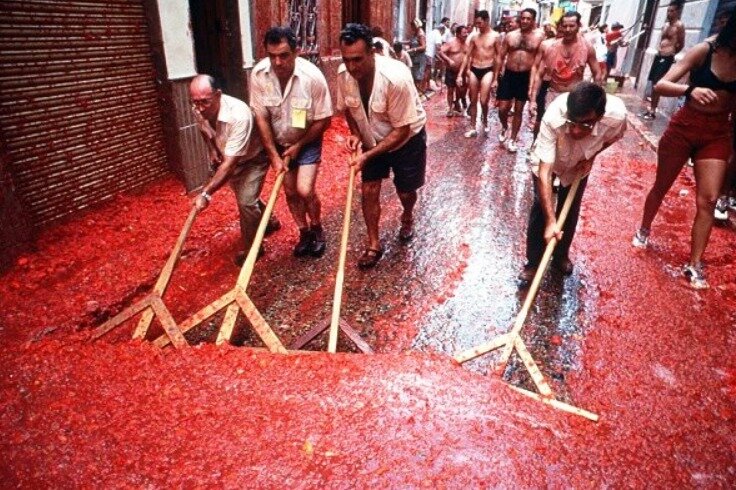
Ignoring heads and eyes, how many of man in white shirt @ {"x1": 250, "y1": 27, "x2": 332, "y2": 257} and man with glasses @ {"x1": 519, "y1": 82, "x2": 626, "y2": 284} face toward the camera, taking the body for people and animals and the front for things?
2

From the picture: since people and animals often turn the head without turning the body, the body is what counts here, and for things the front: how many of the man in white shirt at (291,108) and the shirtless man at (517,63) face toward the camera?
2

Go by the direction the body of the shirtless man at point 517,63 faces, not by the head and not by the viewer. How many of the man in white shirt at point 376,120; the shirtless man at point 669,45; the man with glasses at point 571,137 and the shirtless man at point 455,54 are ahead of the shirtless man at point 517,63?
2

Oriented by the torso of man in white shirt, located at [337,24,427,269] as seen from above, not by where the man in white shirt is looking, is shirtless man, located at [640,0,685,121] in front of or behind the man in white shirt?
behind

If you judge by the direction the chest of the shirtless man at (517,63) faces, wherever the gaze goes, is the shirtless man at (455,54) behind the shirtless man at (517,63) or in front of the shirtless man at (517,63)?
behind

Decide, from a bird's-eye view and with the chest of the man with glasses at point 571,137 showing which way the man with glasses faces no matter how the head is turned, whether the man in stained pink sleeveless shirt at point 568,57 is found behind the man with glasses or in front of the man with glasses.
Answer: behind

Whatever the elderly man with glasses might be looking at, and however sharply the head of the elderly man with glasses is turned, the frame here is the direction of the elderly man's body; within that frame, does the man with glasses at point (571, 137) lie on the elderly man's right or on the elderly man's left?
on the elderly man's left

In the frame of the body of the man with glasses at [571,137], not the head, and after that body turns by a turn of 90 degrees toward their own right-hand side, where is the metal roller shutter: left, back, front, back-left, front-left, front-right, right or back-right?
front
